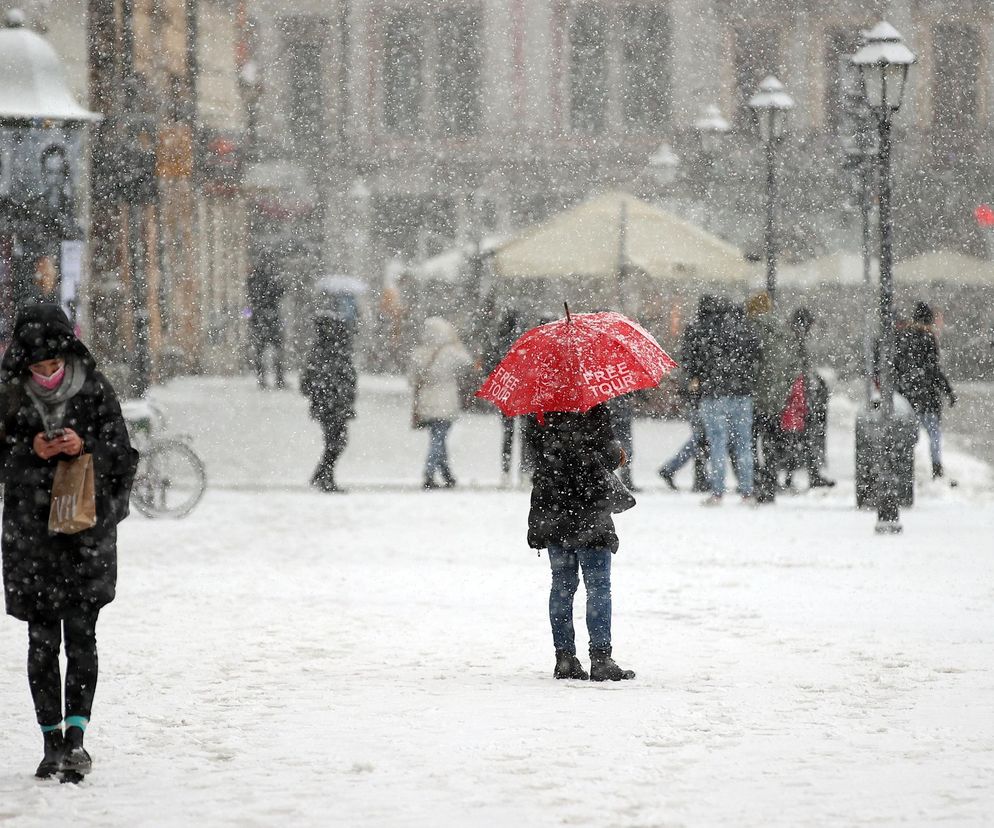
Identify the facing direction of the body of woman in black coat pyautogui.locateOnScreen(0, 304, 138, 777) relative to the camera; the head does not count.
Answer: toward the camera

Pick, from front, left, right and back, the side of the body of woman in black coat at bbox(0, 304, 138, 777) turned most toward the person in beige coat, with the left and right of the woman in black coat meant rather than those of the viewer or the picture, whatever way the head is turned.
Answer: back

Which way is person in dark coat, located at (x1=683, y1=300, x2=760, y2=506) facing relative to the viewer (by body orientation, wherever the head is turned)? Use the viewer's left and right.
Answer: facing away from the viewer

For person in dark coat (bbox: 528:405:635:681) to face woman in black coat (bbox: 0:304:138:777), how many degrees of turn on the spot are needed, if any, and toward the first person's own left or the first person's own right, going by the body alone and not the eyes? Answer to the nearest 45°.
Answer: approximately 180°

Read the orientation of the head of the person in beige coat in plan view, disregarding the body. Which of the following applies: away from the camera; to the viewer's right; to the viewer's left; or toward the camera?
away from the camera
